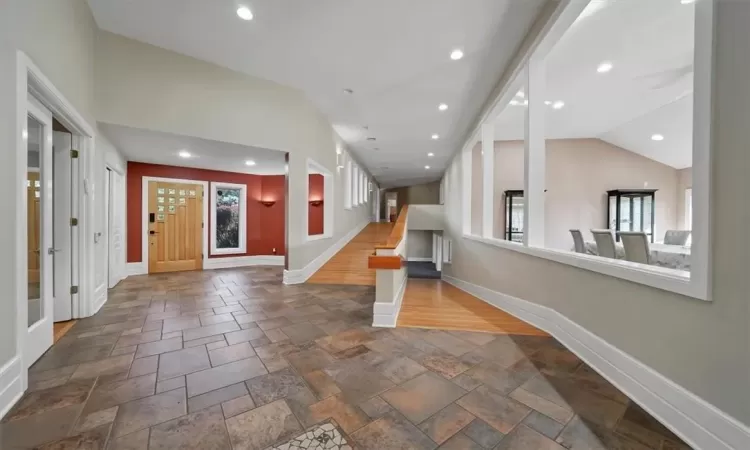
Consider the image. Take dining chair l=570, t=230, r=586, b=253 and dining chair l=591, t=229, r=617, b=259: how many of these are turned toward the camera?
0

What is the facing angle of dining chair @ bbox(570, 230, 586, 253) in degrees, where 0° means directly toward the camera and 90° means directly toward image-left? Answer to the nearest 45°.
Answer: approximately 225°

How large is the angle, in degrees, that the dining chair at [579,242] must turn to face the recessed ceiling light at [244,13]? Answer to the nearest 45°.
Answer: approximately 180°

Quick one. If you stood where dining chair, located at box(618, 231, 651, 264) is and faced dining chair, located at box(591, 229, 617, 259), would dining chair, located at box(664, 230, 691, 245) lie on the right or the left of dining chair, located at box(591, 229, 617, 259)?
right

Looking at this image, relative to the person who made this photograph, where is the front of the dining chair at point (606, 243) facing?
facing away from the viewer and to the right of the viewer

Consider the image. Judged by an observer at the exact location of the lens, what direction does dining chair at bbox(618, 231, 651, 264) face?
facing away from the viewer and to the right of the viewer

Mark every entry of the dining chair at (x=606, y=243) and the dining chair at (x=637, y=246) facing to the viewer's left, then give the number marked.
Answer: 0

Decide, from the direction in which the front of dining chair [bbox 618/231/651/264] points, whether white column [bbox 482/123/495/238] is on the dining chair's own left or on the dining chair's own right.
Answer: on the dining chair's own left

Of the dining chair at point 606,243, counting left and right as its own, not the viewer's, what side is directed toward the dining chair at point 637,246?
right

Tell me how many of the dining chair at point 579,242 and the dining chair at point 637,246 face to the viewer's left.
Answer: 0
